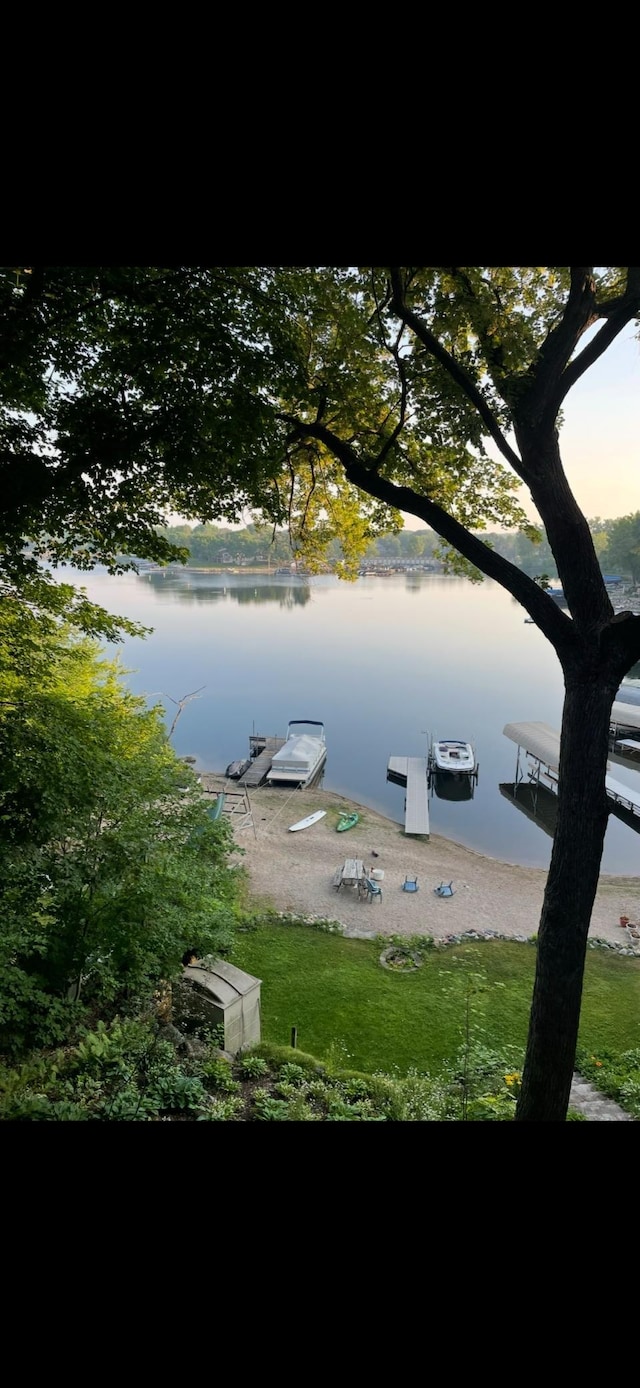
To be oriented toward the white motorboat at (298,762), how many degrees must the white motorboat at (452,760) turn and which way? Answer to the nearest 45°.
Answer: approximately 45° to its right

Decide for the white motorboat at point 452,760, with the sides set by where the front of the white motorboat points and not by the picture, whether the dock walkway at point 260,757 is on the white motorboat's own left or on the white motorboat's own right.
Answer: on the white motorboat's own right

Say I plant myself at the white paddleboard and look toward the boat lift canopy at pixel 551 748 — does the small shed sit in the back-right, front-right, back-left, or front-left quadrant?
back-right

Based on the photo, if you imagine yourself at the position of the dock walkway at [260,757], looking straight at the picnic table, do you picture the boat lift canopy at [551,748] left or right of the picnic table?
left

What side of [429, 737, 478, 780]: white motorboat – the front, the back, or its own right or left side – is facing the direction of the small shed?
front

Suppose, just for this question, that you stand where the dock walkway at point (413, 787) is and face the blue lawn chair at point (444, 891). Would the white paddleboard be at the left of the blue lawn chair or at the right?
right

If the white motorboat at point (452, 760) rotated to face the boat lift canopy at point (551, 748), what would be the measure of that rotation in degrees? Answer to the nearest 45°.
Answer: approximately 45° to its left

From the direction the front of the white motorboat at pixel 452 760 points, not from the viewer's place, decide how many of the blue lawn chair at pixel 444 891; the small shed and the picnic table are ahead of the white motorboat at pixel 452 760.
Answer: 3

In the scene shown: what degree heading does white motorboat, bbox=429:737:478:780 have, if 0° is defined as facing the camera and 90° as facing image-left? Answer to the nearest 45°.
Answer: approximately 0°
